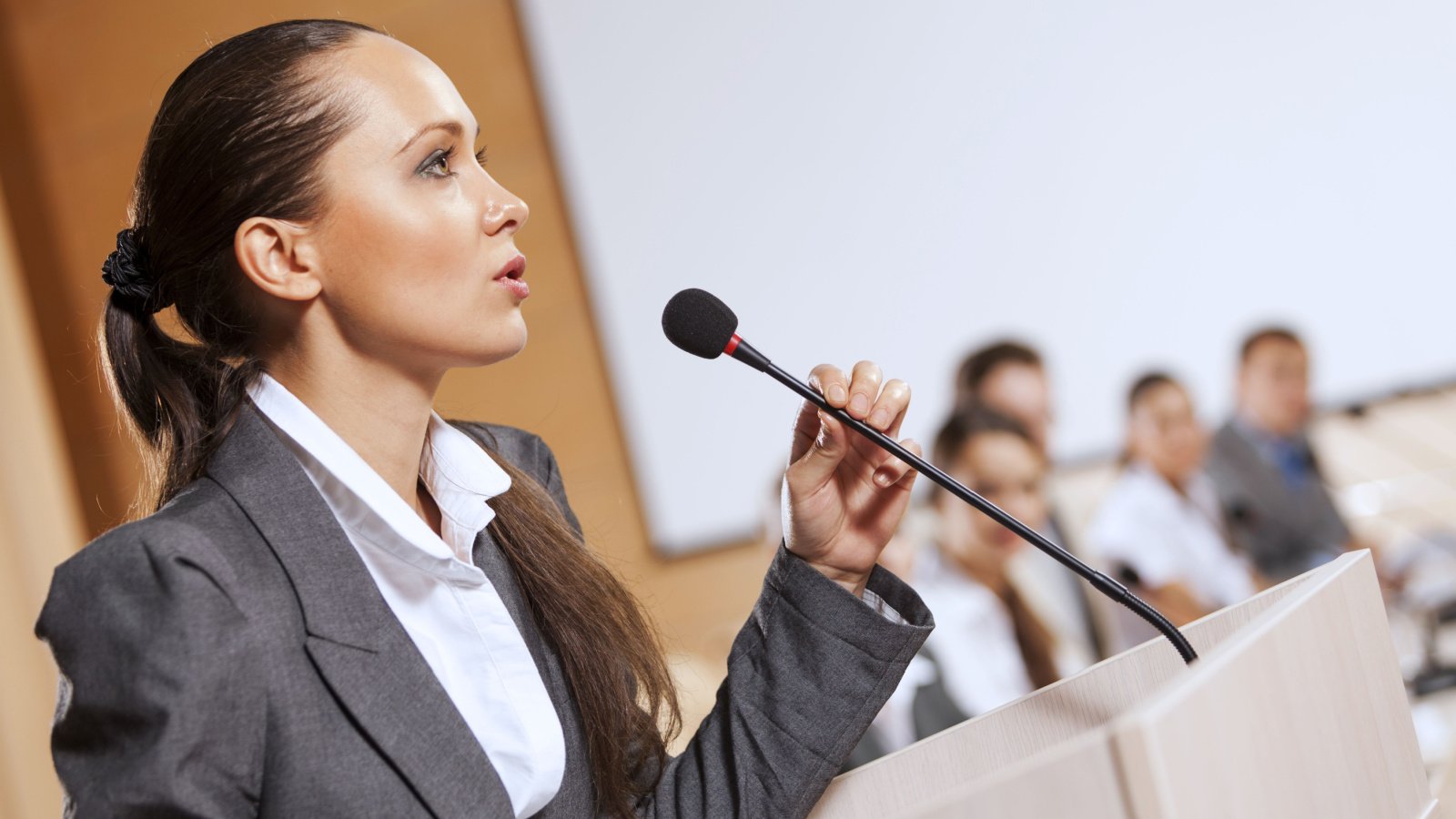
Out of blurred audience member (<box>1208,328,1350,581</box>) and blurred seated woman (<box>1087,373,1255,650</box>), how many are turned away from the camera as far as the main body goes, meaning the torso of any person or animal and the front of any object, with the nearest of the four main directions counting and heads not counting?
0

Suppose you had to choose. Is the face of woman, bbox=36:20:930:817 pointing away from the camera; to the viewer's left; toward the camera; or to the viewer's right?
to the viewer's right

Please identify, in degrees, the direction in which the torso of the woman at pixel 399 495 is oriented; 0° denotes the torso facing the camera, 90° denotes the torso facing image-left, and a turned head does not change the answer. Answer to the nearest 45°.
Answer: approximately 315°

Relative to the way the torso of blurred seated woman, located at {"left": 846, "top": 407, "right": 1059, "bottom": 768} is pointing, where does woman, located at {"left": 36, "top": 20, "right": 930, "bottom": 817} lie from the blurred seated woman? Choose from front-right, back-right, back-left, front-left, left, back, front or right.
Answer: front-right

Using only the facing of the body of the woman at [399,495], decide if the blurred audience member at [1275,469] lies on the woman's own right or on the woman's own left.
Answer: on the woman's own left
